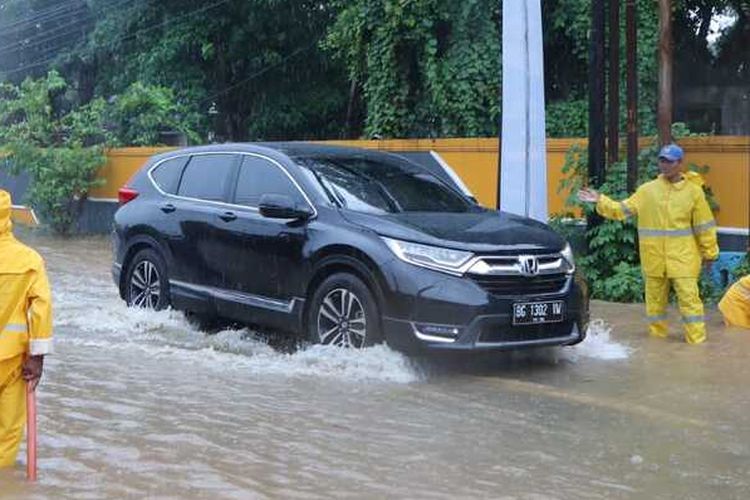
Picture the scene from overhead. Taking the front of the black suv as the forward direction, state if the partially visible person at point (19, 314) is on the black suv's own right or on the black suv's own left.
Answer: on the black suv's own right

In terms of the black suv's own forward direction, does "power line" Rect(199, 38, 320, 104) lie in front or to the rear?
to the rear

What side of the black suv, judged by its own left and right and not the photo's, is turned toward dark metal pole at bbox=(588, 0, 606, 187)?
left

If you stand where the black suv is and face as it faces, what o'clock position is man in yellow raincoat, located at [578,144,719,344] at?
The man in yellow raincoat is roughly at 10 o'clock from the black suv.

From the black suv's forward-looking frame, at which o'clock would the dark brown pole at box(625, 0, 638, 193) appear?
The dark brown pole is roughly at 9 o'clock from the black suv.
